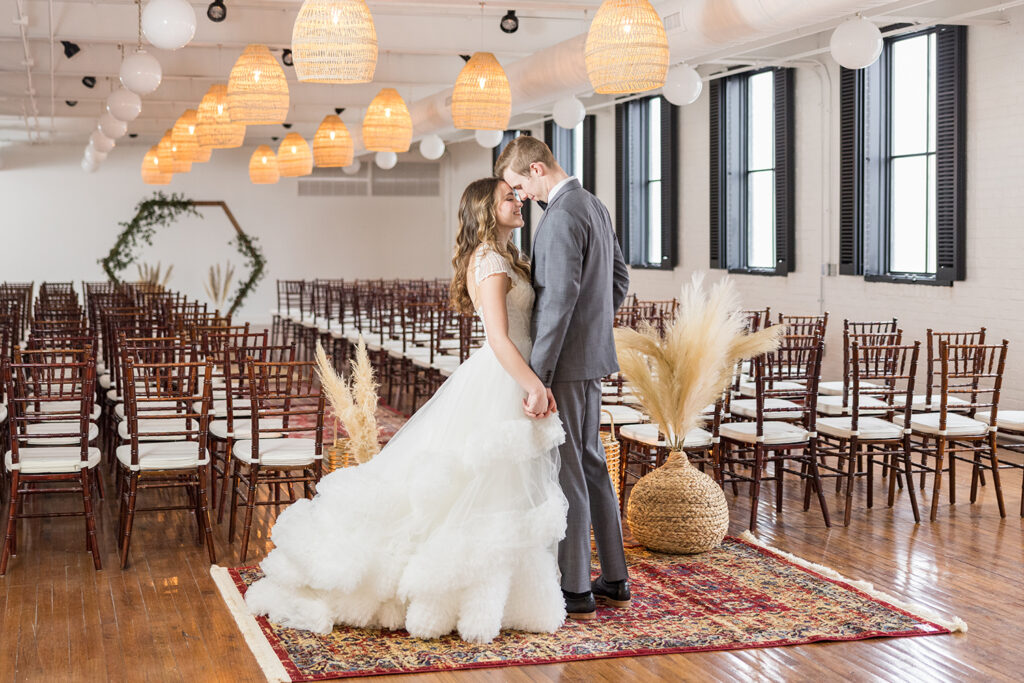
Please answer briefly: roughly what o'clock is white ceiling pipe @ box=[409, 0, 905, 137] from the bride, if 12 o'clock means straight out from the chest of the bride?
The white ceiling pipe is roughly at 10 o'clock from the bride.

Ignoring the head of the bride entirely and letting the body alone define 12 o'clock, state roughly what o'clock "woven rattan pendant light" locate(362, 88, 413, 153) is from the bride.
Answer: The woven rattan pendant light is roughly at 9 o'clock from the bride.

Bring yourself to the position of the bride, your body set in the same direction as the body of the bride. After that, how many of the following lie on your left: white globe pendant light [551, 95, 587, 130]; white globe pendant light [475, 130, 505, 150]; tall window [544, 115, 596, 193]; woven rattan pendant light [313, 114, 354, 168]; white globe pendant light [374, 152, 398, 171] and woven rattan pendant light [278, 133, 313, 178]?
6

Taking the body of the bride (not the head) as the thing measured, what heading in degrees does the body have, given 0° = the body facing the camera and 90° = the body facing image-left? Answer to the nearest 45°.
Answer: approximately 270°

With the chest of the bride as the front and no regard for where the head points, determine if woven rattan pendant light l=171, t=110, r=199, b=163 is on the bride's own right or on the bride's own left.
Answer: on the bride's own left

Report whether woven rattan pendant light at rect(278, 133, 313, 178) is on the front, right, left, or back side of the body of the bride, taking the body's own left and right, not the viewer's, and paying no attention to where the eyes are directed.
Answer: left

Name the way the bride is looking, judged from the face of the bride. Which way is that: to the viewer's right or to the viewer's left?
to the viewer's right

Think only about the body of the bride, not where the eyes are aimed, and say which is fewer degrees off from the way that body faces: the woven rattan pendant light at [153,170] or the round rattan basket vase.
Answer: the round rattan basket vase

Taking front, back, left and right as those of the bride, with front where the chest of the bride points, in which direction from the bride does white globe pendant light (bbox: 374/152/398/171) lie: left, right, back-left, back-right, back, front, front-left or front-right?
left

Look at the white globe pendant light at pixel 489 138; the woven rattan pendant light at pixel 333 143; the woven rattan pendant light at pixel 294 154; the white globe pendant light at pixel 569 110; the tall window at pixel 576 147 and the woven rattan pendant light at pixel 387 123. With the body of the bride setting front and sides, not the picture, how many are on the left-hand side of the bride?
6

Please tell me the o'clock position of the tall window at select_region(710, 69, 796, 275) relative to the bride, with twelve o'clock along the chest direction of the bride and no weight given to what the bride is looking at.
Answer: The tall window is roughly at 10 o'clock from the bride.

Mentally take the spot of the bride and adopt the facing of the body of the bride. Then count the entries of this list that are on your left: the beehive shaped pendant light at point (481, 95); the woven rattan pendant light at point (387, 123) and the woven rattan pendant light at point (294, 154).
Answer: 3

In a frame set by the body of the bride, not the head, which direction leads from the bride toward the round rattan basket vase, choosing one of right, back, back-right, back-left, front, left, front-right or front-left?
front-left
